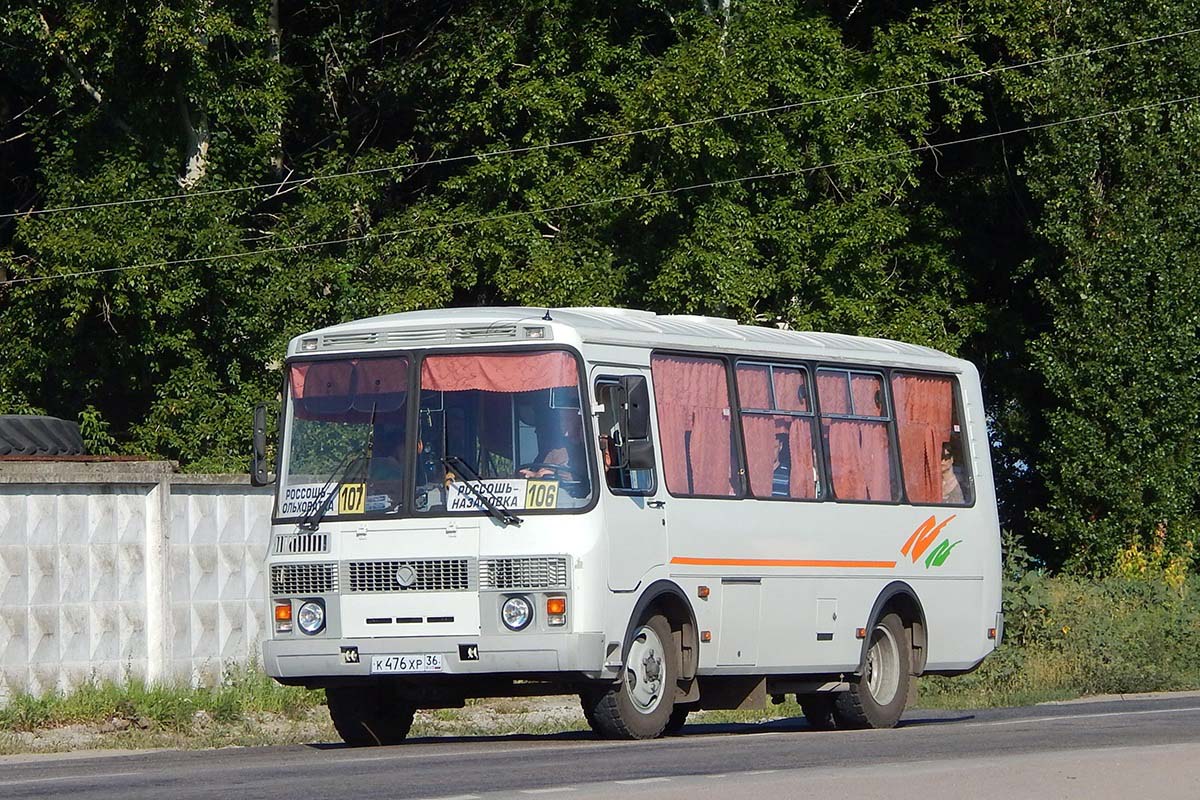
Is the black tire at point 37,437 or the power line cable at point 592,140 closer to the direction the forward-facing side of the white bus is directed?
the black tire

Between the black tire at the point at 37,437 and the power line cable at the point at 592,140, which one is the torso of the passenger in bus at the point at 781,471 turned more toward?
the black tire

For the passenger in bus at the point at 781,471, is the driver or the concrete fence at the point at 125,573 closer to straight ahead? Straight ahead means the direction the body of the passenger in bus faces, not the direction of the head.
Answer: the driver

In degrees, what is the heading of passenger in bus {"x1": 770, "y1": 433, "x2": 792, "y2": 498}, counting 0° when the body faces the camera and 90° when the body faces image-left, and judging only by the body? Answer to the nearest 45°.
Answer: approximately 45°

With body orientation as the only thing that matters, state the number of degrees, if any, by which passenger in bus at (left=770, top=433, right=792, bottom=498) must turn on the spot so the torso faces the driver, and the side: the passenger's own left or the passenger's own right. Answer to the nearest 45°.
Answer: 0° — they already face them

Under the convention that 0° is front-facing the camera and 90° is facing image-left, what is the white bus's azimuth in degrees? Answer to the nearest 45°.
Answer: approximately 45°
